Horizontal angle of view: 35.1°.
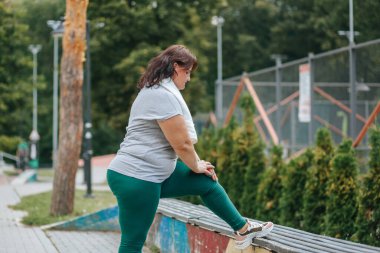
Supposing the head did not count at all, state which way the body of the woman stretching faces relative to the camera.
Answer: to the viewer's right

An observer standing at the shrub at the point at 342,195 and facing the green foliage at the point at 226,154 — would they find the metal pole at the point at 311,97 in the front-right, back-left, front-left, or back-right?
front-right

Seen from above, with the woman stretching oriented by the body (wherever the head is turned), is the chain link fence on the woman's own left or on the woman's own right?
on the woman's own left

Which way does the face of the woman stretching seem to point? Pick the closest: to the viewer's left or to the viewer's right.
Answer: to the viewer's right

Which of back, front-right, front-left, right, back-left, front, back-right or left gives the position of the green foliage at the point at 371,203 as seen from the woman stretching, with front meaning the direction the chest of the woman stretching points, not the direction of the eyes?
front-left

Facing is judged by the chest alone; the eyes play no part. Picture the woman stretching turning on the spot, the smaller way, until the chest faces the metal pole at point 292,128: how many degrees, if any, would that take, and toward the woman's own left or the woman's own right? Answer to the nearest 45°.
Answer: approximately 90° to the woman's own left

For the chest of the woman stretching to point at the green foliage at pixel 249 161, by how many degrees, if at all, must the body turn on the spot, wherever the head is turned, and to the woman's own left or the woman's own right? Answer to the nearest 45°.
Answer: approximately 90° to the woman's own left

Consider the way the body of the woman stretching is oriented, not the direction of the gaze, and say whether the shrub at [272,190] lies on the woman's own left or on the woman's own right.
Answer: on the woman's own left

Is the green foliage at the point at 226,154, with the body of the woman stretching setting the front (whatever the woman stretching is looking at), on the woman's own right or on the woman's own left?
on the woman's own left
